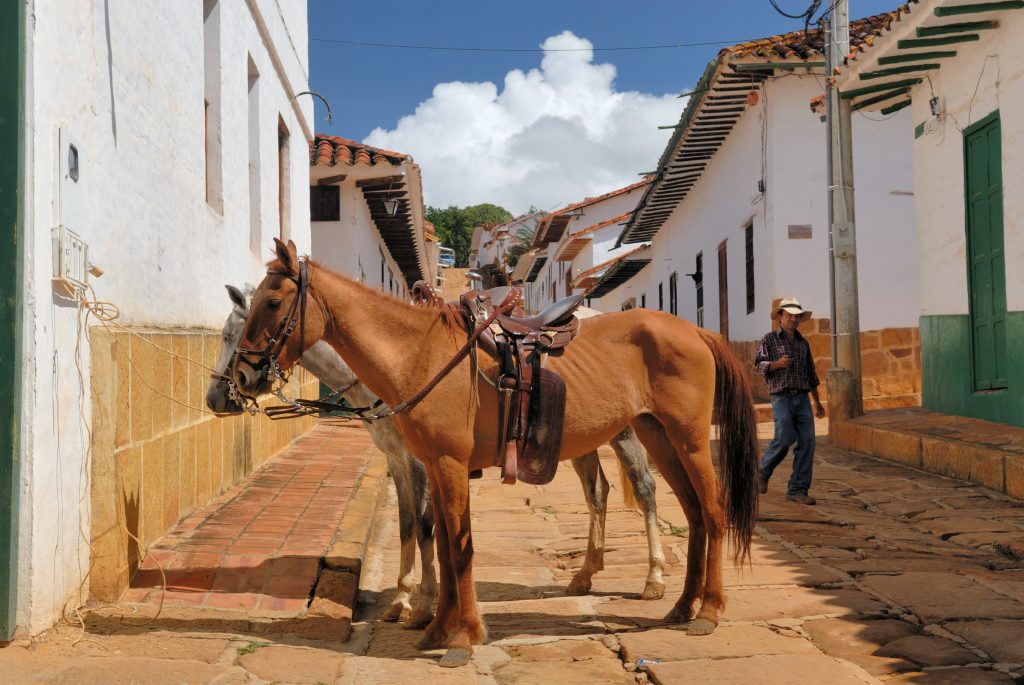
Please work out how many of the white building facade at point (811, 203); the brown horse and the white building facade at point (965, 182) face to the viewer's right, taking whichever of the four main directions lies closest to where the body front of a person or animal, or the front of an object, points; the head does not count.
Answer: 0

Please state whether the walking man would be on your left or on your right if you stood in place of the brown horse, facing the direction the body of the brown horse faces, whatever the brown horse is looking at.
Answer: on your right

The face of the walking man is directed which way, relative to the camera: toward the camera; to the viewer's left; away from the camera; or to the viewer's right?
toward the camera

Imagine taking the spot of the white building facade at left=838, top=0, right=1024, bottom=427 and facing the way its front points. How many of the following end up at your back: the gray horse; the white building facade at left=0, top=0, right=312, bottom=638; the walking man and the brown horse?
0

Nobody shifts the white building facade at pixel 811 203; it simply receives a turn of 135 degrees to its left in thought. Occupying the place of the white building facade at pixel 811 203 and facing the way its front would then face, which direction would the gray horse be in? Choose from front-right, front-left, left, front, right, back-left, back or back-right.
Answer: right

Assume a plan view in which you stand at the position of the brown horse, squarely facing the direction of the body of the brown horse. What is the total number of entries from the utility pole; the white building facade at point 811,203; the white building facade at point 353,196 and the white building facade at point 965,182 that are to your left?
0

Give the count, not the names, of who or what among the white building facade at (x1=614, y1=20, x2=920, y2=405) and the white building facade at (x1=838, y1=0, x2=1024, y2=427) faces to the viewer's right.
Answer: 0

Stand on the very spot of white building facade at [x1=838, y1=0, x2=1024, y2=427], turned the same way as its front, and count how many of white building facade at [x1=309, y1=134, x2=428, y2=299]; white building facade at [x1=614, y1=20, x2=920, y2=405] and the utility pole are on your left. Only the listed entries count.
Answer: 0

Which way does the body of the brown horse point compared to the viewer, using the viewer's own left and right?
facing to the left of the viewer

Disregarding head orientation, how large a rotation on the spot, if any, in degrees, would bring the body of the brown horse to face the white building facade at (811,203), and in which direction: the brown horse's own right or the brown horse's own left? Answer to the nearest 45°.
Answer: approximately 135° to the brown horse's own right

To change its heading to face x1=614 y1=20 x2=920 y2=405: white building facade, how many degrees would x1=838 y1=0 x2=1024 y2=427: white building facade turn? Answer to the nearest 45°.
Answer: approximately 90° to its right

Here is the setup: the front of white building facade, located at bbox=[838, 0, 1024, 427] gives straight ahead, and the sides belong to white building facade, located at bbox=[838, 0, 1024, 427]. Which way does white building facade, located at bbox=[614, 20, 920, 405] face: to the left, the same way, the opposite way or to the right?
the same way

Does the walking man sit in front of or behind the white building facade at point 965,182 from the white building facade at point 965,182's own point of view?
in front

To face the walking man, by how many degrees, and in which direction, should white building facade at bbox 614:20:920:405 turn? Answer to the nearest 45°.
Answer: approximately 45° to its left

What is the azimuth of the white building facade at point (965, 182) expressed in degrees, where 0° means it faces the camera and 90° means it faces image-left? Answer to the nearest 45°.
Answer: approximately 45°

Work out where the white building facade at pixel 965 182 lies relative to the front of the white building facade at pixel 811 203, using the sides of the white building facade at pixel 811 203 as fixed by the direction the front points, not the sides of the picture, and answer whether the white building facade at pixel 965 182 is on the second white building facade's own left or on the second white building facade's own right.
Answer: on the second white building facade's own left

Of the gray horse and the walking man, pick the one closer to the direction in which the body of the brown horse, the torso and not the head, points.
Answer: the gray horse

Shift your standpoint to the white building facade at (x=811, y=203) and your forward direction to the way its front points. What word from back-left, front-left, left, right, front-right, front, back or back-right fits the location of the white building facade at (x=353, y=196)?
front-right

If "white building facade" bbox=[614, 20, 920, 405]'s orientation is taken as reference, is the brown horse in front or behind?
in front

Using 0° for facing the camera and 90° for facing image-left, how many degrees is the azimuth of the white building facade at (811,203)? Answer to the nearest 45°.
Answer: approximately 45°

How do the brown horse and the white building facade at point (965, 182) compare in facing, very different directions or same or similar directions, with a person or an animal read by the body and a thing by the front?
same or similar directions
